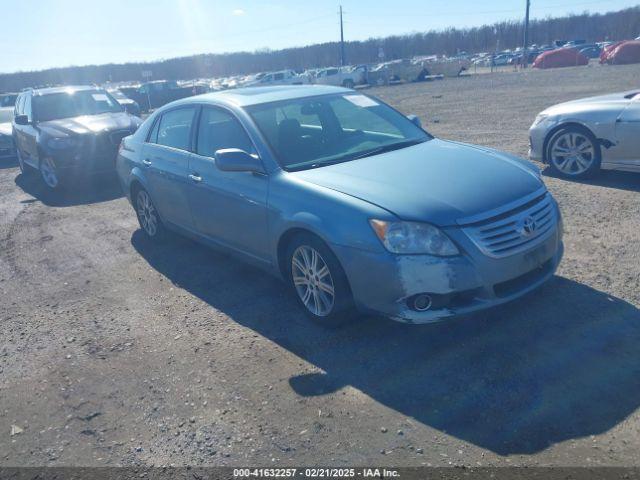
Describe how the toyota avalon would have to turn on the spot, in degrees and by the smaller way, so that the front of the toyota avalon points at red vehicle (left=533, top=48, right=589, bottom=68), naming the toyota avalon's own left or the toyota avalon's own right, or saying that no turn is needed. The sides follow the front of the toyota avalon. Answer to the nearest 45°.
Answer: approximately 90° to the toyota avalon's own left

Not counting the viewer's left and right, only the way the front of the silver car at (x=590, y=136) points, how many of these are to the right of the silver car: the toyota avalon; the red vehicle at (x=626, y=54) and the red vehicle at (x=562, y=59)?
2

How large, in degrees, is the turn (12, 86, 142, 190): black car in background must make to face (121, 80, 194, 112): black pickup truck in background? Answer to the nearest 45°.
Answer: approximately 135° to its left

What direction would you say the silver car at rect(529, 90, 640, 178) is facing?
to the viewer's left

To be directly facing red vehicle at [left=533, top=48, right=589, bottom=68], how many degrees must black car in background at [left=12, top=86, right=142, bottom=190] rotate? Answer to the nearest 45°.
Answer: approximately 90° to its left

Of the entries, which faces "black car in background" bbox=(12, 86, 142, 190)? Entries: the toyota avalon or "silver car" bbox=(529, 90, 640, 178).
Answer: the silver car

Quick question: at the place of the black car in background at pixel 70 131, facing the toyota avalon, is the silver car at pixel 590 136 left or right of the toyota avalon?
left

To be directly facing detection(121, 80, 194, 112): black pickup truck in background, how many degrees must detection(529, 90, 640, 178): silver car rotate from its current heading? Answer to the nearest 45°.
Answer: approximately 45° to its right

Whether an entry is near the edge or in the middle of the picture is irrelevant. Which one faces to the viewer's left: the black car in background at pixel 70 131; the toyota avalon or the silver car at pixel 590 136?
the silver car

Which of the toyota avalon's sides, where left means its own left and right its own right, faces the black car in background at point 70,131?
back

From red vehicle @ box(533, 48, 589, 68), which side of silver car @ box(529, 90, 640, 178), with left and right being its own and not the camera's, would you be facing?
right

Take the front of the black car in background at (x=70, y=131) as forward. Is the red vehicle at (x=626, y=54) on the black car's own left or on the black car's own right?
on the black car's own left

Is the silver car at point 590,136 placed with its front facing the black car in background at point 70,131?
yes
